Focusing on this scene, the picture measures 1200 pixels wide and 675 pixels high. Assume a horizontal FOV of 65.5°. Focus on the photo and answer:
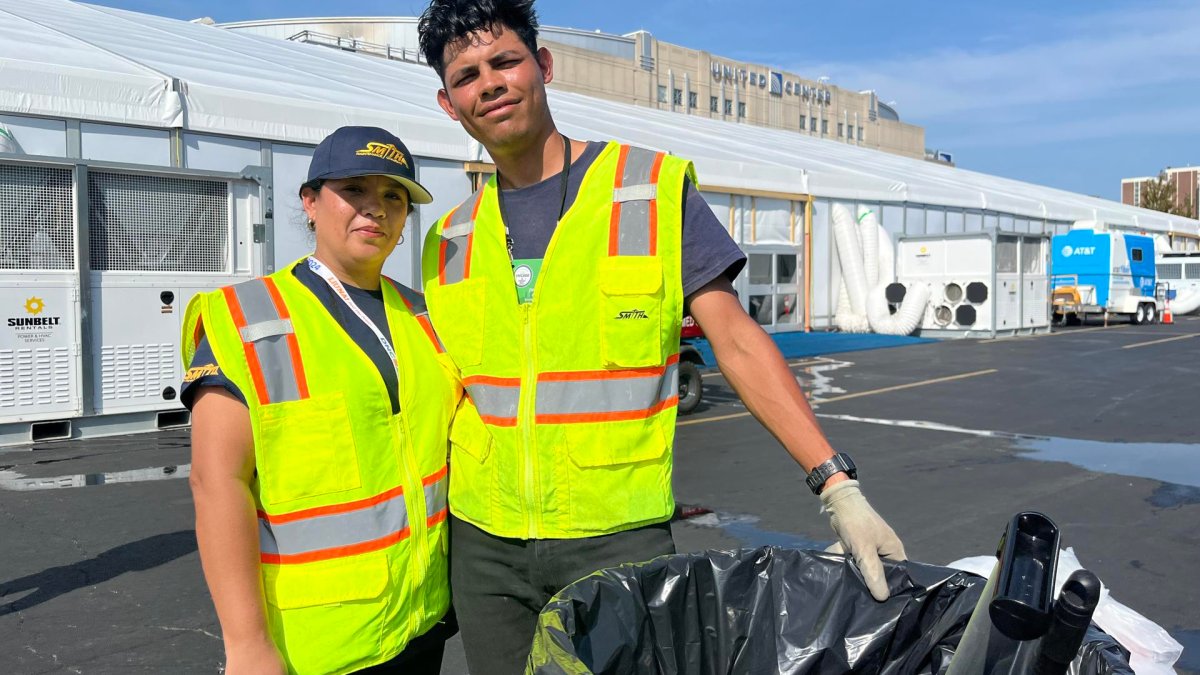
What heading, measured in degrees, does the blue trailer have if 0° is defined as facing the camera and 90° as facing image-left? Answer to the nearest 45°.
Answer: approximately 45°

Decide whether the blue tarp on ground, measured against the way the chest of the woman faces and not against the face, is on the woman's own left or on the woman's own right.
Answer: on the woman's own left

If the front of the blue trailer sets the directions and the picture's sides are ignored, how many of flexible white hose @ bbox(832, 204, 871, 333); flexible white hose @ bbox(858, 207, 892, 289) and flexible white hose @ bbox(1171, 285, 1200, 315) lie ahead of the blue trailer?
2

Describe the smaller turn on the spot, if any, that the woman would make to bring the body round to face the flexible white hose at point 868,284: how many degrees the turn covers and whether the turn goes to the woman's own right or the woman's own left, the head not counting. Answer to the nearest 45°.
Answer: approximately 90° to the woman's own left

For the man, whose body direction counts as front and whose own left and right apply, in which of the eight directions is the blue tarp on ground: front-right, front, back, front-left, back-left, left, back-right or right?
back

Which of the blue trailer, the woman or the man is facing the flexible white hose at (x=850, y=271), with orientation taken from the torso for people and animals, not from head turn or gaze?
the blue trailer

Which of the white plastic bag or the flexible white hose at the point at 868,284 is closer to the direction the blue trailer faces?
the flexible white hose

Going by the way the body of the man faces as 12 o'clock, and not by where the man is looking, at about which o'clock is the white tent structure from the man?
The white tent structure is roughly at 5 o'clock from the man.

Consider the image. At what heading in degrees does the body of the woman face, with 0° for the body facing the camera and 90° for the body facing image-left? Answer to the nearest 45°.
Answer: approximately 315°

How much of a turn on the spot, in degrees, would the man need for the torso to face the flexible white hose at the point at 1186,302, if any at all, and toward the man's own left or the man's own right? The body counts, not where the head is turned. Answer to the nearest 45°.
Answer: approximately 135° to the man's own left

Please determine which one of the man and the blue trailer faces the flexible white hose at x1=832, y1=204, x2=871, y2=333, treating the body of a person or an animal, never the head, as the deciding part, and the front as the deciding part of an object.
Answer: the blue trailer

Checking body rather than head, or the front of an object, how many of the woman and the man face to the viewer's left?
0

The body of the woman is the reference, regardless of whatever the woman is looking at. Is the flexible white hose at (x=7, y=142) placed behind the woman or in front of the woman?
behind

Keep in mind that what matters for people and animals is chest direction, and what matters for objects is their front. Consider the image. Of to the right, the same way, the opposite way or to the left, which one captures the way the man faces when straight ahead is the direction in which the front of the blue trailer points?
to the left

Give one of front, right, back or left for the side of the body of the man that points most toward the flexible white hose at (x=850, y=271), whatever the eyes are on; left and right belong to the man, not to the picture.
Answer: back

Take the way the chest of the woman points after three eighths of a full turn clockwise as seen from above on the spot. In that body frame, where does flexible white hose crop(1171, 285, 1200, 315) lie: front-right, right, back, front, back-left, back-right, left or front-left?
back-right

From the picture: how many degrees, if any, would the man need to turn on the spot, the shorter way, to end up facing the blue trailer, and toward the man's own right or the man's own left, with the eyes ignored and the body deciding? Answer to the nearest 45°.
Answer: approximately 135° to the man's own left
